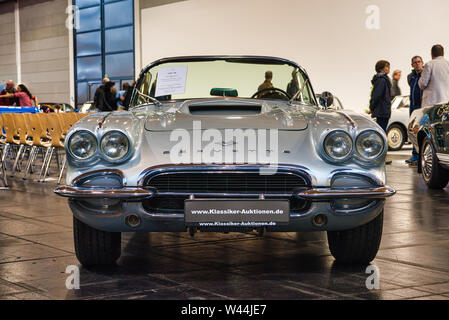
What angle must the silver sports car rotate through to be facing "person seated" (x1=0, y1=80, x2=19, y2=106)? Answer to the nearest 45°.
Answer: approximately 135° to its right

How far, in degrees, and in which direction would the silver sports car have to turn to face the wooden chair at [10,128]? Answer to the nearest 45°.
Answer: approximately 135° to its right

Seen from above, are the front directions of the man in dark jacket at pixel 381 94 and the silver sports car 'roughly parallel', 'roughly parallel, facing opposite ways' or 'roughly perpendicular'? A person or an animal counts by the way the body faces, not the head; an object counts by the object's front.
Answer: roughly perpendicular
